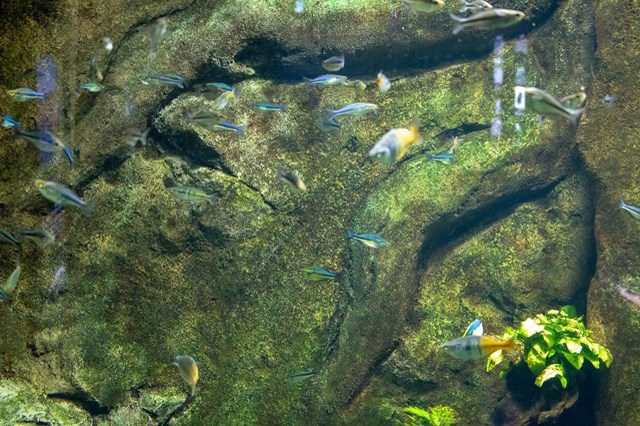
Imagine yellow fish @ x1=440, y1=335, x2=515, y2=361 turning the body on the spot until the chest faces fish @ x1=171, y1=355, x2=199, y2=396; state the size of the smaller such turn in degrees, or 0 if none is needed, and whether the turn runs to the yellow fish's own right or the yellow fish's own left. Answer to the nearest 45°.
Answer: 0° — it already faces it

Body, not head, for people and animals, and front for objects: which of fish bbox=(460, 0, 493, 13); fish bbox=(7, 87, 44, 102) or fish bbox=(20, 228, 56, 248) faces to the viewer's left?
fish bbox=(7, 87, 44, 102)

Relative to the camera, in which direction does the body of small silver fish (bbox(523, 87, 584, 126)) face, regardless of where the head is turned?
to the viewer's left

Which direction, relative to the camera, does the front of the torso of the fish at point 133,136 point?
to the viewer's left

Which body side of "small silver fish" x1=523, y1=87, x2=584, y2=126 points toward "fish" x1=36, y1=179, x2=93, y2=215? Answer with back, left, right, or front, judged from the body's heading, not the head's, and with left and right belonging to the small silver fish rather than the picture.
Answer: front

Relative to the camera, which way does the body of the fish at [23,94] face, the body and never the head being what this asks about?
to the viewer's left

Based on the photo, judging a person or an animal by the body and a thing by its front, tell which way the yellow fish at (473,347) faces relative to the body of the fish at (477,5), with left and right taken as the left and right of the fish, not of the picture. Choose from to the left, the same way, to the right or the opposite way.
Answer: the opposite way

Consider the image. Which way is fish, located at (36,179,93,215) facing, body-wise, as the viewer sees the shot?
to the viewer's left

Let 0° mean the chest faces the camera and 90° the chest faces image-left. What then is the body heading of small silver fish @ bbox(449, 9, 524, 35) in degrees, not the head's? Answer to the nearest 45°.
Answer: approximately 270°

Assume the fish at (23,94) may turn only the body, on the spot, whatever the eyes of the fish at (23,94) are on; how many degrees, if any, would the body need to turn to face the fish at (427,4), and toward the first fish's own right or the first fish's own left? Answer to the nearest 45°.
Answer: approximately 135° to the first fish's own left

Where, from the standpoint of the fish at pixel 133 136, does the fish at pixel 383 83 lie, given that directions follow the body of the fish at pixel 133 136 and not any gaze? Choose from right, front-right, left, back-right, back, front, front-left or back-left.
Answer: back

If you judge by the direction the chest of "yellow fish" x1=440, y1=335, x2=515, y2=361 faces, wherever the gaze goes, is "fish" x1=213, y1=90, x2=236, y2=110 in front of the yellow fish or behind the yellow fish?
in front
